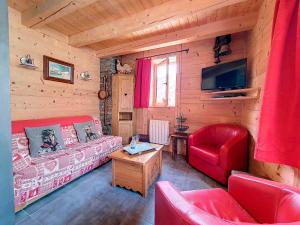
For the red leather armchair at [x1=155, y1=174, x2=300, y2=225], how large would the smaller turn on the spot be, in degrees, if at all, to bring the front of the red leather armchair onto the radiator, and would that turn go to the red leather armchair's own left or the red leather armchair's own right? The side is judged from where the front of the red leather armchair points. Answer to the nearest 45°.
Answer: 0° — it already faces it

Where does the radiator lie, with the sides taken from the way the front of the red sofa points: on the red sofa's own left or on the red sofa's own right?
on the red sofa's own left

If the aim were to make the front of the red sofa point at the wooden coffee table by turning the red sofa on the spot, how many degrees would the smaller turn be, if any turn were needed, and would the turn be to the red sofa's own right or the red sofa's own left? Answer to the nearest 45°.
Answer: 0° — it already faces it

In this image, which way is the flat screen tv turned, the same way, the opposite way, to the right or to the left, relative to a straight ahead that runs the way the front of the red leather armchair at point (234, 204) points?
to the left

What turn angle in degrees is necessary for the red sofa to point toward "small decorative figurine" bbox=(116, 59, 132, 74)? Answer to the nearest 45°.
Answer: approximately 90° to its left

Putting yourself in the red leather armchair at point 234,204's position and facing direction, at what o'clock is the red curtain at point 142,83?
The red curtain is roughly at 12 o'clock from the red leather armchair.

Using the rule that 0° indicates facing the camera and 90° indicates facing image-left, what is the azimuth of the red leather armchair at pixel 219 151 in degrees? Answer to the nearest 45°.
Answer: approximately 45°

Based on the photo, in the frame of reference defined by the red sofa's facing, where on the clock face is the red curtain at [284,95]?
The red curtain is roughly at 12 o'clock from the red sofa.

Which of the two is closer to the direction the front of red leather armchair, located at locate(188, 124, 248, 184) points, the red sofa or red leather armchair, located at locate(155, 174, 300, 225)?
the red sofa

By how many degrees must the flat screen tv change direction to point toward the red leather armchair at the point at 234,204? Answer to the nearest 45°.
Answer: approximately 45° to its left

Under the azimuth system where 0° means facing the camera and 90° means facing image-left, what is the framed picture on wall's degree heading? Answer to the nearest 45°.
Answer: approximately 315°
